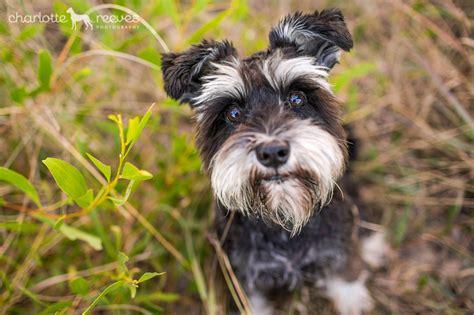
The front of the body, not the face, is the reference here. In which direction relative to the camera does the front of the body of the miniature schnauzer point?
toward the camera
